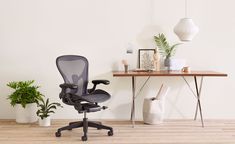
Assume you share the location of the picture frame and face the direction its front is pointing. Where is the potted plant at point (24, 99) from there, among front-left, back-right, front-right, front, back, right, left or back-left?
right

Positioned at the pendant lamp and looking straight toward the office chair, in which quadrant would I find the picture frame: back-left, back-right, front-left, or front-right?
front-right

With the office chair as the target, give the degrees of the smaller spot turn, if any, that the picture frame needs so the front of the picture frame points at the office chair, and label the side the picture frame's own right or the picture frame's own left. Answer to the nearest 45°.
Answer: approximately 45° to the picture frame's own right

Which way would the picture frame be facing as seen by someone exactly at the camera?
facing the viewer

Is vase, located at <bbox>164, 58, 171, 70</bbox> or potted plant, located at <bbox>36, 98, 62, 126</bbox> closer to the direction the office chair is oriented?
the vase

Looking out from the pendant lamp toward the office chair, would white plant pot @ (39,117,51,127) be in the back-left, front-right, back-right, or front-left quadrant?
front-right

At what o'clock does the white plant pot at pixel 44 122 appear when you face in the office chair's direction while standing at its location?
The white plant pot is roughly at 6 o'clock from the office chair.

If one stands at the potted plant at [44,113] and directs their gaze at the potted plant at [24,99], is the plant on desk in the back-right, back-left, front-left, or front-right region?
back-right
